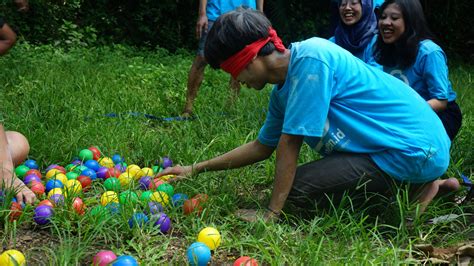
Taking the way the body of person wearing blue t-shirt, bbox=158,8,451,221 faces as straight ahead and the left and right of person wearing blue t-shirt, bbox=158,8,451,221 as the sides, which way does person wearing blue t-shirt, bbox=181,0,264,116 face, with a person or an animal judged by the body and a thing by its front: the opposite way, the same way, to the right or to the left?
to the left

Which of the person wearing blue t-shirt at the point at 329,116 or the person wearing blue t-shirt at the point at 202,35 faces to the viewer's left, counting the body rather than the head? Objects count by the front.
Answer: the person wearing blue t-shirt at the point at 329,116

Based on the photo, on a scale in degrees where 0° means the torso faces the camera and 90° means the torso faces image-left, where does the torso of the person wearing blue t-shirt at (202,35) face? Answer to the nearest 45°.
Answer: approximately 0°

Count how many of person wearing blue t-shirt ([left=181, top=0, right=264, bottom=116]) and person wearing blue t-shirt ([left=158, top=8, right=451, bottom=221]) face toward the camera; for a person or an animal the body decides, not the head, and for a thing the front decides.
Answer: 1

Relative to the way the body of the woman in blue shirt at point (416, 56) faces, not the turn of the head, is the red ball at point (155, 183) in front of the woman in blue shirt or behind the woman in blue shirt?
in front

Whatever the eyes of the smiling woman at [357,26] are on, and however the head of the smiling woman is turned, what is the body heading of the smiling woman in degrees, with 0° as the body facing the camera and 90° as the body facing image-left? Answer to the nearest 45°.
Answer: approximately 45°

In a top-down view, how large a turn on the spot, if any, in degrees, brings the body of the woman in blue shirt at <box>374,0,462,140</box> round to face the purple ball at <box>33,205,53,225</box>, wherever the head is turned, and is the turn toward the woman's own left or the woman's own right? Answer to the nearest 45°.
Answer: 0° — they already face it

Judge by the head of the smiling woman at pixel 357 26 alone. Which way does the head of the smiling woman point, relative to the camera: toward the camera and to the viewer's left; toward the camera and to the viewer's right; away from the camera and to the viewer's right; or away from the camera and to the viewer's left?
toward the camera and to the viewer's left

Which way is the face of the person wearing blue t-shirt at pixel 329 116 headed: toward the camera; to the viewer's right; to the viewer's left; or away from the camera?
to the viewer's left

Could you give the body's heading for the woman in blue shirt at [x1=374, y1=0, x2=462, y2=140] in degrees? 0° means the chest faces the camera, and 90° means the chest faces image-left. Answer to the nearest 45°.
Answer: approximately 45°

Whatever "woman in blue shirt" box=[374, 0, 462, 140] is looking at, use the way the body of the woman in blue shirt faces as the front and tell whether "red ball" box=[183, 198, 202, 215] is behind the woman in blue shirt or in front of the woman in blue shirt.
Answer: in front

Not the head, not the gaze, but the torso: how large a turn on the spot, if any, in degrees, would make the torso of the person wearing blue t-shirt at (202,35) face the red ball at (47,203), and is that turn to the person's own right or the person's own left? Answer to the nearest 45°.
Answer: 0° — they already face it

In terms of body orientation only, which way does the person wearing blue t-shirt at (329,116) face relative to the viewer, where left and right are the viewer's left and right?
facing to the left of the viewer

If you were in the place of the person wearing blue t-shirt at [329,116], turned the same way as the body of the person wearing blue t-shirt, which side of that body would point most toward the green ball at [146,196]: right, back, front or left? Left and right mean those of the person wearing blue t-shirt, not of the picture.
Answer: front
